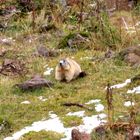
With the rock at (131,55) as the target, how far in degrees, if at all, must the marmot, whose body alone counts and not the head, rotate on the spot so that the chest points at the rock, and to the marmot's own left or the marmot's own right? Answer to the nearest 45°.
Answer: approximately 135° to the marmot's own left

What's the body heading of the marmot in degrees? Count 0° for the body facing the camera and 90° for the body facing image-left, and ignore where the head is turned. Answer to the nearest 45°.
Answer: approximately 45°

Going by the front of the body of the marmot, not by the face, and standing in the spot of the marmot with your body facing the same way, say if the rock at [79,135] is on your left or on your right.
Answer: on your left

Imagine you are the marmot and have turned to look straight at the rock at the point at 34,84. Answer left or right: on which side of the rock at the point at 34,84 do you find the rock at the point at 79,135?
left
